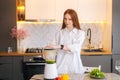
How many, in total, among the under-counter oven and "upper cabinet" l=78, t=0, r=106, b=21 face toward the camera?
2

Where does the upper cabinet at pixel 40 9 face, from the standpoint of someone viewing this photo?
facing the viewer

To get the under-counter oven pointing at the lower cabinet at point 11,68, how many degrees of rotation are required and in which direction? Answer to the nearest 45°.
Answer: approximately 135° to its right

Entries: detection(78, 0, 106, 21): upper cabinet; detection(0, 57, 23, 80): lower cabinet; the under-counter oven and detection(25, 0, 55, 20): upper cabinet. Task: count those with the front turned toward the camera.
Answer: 4

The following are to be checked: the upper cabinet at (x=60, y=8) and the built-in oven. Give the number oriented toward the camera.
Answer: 2

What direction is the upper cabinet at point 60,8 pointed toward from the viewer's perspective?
toward the camera

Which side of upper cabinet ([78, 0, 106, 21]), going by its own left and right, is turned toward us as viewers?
front

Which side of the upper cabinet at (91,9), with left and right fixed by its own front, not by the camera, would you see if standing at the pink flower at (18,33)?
right

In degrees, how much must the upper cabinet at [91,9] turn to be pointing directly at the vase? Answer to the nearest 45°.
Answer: approximately 90° to its right

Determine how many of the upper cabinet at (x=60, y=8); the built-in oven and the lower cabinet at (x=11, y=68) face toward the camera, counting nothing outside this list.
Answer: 3

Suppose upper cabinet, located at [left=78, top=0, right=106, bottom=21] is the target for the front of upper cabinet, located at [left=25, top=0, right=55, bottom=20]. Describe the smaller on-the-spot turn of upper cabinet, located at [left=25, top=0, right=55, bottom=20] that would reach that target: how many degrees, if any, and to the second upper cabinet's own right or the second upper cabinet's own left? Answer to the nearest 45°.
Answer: approximately 90° to the second upper cabinet's own left

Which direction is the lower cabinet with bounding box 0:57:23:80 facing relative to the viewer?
toward the camera
